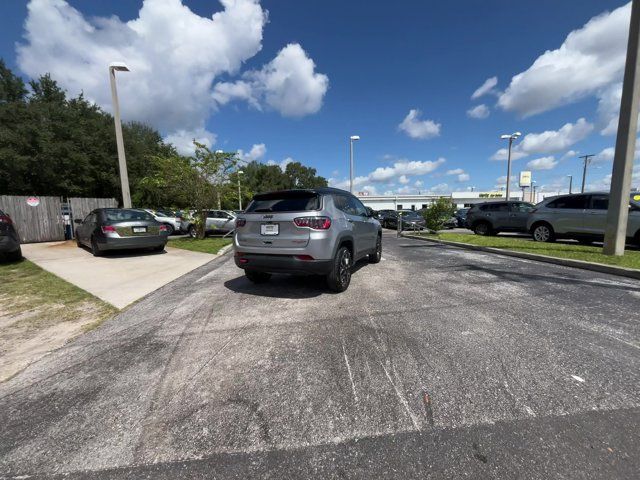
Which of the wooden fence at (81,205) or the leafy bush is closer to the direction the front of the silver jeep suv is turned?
the leafy bush

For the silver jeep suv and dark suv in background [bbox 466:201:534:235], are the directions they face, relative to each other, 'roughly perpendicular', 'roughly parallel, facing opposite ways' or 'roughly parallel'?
roughly perpendicular

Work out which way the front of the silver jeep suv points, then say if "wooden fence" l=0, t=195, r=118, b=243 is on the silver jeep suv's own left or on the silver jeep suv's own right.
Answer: on the silver jeep suv's own left

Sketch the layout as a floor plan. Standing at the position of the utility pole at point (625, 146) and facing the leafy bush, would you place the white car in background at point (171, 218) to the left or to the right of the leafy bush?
left

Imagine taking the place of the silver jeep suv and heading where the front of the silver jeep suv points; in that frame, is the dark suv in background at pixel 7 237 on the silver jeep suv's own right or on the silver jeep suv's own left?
on the silver jeep suv's own left

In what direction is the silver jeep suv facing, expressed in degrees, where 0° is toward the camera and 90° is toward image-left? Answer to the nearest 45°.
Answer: approximately 225°

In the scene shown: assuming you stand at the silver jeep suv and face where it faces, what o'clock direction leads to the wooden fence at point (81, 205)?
The wooden fence is roughly at 9 o'clock from the silver jeep suv.
